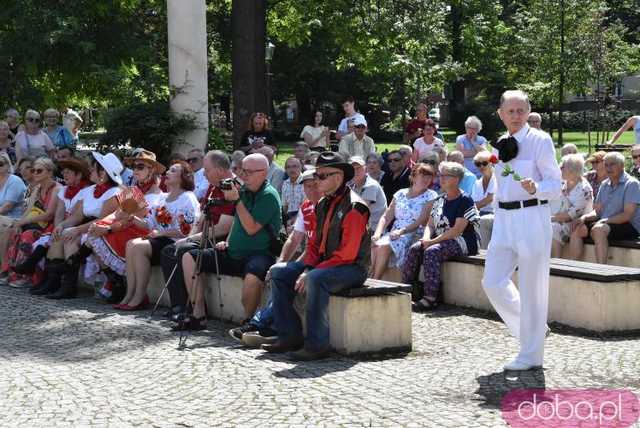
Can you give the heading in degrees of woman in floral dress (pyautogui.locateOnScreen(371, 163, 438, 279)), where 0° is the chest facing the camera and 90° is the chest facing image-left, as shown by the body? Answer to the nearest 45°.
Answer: approximately 45°

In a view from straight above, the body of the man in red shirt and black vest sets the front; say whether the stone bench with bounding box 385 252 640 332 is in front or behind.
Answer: behind

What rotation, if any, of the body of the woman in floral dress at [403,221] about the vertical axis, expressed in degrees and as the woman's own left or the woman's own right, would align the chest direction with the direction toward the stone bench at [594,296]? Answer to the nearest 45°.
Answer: approximately 90° to the woman's own left

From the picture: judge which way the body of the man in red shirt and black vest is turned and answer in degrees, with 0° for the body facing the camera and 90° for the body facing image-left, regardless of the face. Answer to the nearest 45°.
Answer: approximately 45°

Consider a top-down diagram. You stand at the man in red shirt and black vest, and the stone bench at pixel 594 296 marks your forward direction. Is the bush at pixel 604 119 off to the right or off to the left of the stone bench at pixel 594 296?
left

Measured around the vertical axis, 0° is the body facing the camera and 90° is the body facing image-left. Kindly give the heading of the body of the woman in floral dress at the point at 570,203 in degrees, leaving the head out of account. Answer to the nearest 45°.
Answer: approximately 45°
